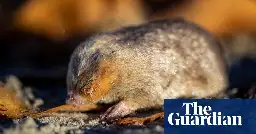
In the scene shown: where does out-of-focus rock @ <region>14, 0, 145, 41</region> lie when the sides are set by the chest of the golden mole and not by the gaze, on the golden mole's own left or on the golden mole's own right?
on the golden mole's own right

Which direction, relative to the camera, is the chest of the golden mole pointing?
to the viewer's left
